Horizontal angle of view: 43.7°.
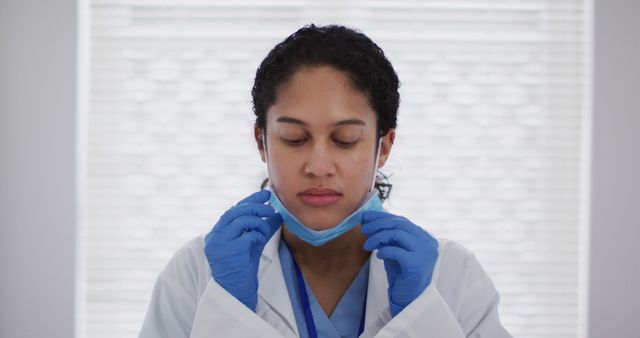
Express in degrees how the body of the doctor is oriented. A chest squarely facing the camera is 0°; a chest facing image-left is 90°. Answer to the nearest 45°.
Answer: approximately 0°

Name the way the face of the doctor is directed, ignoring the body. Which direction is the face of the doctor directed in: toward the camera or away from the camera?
toward the camera
